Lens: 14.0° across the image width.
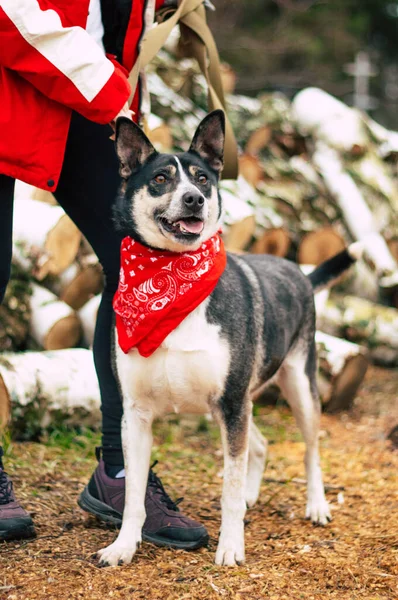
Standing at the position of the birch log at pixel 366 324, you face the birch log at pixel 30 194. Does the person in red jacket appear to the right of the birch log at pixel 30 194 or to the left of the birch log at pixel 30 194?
left

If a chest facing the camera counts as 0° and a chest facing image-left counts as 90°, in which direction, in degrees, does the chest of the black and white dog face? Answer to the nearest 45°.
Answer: approximately 45°

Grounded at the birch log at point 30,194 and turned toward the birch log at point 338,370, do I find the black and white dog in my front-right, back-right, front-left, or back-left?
front-right

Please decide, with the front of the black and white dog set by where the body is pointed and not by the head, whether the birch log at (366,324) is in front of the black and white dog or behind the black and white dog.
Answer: behind

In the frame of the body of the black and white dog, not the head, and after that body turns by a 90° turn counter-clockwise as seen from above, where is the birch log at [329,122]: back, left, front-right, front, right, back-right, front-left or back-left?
back-left

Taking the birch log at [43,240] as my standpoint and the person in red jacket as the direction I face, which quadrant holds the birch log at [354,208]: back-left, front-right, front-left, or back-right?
back-left

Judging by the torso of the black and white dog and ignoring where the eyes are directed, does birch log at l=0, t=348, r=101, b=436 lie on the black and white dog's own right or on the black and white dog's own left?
on the black and white dog's own right
